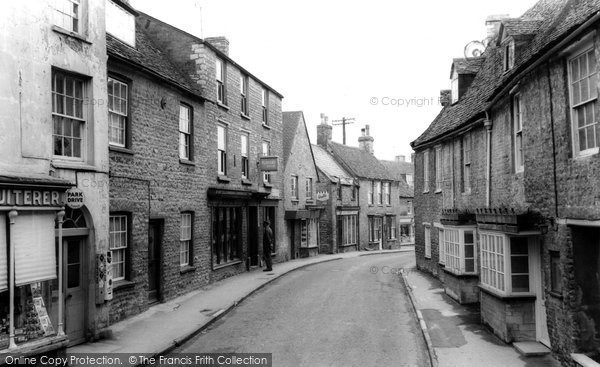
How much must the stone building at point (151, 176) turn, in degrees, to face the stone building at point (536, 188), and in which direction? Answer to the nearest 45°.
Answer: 0° — it already faces it

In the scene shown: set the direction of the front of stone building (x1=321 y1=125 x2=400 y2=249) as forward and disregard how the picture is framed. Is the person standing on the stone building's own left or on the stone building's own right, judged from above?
on the stone building's own right

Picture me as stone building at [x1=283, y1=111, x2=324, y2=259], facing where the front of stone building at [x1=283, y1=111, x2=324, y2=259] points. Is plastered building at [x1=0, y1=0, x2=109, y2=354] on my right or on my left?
on my right

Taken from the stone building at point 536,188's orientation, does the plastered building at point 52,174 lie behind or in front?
in front

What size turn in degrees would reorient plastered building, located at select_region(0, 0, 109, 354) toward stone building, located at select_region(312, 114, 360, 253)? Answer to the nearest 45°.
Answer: approximately 90° to its left

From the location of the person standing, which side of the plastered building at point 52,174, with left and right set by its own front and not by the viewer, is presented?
left

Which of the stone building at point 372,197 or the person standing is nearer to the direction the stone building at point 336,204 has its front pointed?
the person standing
